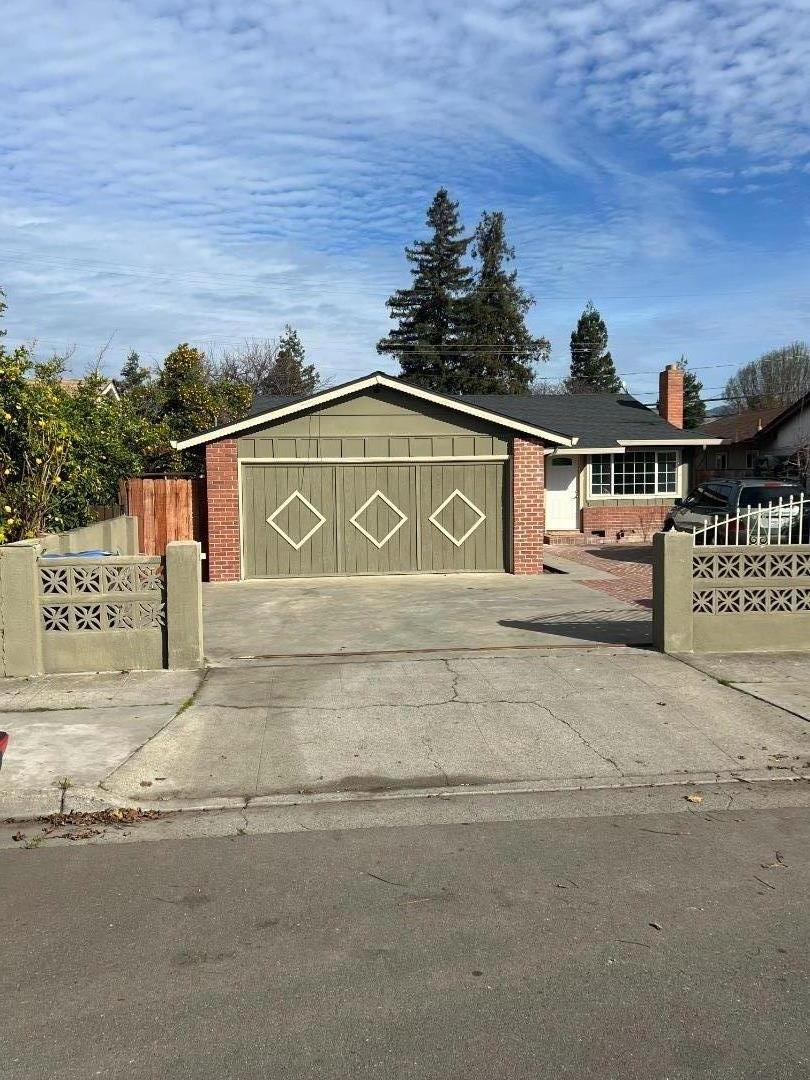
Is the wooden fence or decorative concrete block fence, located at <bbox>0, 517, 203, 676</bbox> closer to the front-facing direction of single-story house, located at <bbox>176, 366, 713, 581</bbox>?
the decorative concrete block fence

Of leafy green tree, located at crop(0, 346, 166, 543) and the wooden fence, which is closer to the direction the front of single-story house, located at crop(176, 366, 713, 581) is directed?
the leafy green tree

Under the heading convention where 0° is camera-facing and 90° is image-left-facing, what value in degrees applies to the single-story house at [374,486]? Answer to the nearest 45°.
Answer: approximately 0°

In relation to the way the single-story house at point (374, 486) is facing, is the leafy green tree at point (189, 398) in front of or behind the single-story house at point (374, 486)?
behind

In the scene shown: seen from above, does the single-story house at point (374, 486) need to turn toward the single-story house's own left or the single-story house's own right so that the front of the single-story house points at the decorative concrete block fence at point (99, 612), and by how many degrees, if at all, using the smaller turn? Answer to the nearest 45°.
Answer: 0° — it already faces it

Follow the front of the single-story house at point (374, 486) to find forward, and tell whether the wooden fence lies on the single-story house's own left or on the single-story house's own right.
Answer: on the single-story house's own right

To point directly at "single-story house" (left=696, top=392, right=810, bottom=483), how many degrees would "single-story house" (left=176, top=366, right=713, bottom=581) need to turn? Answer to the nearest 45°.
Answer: approximately 135° to its left

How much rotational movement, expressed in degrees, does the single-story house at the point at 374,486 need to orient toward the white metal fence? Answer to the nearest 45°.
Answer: approximately 45° to its left

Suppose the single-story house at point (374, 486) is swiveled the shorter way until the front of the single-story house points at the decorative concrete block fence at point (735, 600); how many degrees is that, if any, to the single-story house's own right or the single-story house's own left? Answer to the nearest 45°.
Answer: approximately 45° to the single-story house's own left
